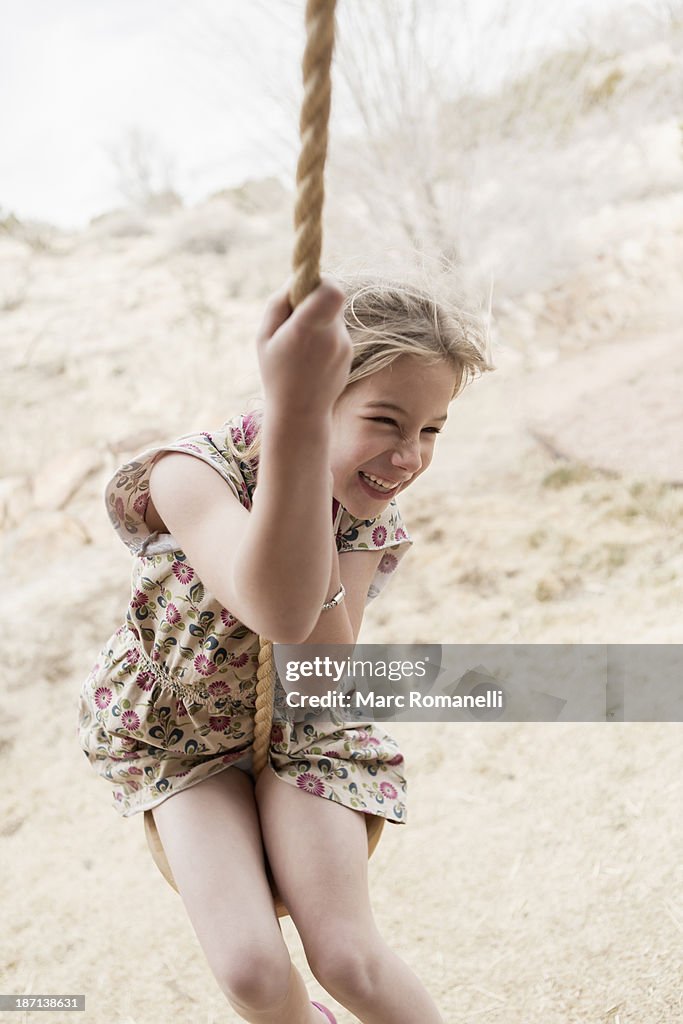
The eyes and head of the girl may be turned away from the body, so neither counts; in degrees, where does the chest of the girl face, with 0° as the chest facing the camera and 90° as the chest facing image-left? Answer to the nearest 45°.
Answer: approximately 315°

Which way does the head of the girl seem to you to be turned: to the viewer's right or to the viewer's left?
to the viewer's right
